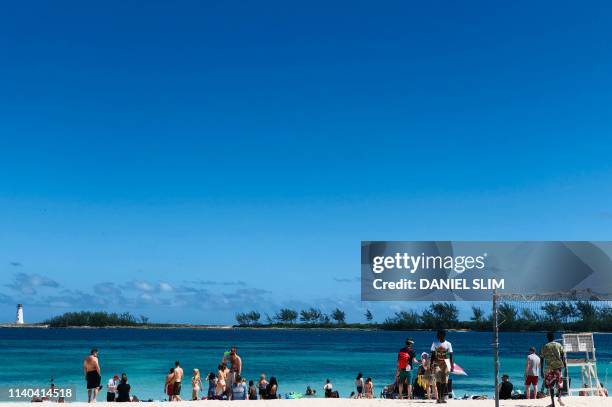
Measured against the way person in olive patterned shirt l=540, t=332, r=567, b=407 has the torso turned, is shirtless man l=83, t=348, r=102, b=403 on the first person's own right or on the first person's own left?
on the first person's own left

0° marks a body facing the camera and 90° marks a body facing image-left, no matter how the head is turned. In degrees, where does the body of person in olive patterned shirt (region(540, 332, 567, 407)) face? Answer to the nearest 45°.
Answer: approximately 180°

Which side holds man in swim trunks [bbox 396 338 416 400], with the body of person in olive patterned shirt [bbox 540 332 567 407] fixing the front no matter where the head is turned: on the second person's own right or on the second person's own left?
on the second person's own left

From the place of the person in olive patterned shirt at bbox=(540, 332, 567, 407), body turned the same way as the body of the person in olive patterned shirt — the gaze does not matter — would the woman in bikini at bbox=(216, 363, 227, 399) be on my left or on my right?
on my left
